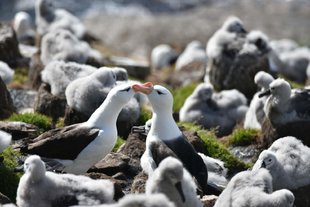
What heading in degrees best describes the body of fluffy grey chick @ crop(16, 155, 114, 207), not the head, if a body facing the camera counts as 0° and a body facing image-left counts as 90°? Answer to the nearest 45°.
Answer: approximately 90°

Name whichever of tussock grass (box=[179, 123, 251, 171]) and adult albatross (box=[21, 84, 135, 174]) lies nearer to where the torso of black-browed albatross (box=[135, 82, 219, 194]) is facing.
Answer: the adult albatross

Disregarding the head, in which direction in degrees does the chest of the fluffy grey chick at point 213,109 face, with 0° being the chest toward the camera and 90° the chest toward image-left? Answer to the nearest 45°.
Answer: approximately 90°

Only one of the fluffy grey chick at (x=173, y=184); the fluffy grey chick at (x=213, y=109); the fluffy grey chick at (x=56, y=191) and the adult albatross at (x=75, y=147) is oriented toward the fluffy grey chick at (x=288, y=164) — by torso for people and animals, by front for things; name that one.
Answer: the adult albatross

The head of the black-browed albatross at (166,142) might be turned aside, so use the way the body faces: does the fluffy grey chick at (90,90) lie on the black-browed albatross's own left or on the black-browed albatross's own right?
on the black-browed albatross's own right

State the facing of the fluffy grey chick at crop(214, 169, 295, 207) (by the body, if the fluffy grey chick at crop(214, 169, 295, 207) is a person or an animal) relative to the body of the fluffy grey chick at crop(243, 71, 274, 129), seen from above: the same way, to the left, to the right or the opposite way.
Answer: the same way

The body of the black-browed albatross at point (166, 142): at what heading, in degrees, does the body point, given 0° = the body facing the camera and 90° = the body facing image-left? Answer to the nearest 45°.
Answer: approximately 90°

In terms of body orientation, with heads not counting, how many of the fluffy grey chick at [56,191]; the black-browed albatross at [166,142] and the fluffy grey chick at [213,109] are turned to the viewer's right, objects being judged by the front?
0

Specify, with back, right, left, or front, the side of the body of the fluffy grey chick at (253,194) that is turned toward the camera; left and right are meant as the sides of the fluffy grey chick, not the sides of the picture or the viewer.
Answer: right

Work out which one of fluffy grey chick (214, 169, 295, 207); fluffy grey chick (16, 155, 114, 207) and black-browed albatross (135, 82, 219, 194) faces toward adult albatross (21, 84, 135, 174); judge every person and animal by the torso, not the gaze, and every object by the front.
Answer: the black-browed albatross

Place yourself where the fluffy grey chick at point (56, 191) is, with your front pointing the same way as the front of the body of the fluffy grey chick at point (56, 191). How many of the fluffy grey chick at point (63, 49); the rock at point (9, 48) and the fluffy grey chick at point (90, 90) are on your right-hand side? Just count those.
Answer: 3
